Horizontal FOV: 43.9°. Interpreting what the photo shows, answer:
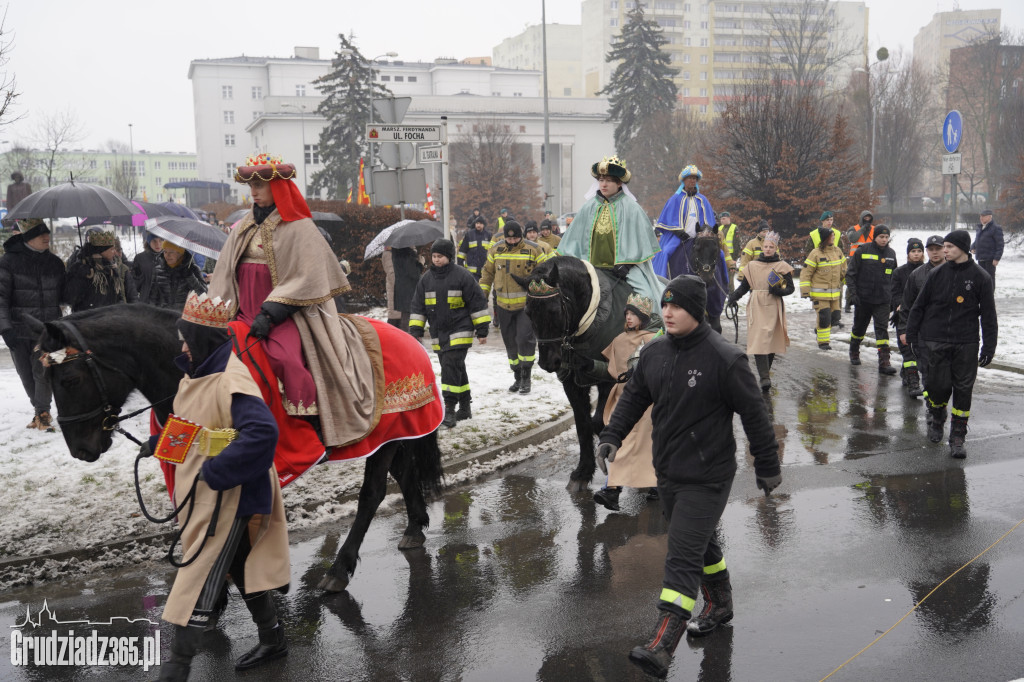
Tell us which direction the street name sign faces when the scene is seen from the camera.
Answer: facing the viewer

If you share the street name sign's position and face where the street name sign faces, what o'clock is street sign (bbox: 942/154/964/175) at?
The street sign is roughly at 9 o'clock from the street name sign.

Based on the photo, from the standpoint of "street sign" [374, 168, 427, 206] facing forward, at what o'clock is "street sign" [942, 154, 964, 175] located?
"street sign" [942, 154, 964, 175] is roughly at 3 o'clock from "street sign" [374, 168, 427, 206].

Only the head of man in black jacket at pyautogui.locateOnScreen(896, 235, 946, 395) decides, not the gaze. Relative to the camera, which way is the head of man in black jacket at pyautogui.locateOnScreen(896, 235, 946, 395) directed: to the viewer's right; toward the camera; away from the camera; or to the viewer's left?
toward the camera

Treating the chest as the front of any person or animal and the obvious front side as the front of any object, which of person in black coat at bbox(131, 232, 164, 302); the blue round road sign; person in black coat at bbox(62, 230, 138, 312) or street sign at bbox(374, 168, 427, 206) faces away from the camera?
the street sign

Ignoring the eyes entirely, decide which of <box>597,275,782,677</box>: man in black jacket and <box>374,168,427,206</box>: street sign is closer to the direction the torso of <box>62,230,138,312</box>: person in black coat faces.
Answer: the man in black jacket

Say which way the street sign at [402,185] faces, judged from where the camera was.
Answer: facing away from the viewer

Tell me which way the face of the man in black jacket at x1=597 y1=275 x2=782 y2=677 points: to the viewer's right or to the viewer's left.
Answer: to the viewer's left

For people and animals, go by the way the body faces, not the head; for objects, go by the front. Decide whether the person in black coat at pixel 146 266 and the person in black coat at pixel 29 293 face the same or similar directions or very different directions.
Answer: same or similar directions

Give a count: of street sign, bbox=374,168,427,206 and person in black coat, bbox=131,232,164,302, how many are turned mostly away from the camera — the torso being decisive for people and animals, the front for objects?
1

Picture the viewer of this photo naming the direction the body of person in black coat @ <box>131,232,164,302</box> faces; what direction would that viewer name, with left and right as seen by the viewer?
facing the viewer and to the right of the viewer

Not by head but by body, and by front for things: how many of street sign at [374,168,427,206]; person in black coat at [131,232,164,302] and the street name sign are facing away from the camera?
1

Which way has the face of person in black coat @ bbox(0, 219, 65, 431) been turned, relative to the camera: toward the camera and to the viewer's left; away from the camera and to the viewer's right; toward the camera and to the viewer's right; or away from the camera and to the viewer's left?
toward the camera and to the viewer's right

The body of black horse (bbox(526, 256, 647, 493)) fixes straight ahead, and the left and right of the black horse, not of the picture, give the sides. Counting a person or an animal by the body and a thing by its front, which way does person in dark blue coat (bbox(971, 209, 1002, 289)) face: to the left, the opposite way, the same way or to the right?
the same way

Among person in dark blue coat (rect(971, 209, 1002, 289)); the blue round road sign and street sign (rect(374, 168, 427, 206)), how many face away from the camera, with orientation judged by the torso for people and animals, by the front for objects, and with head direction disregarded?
1
